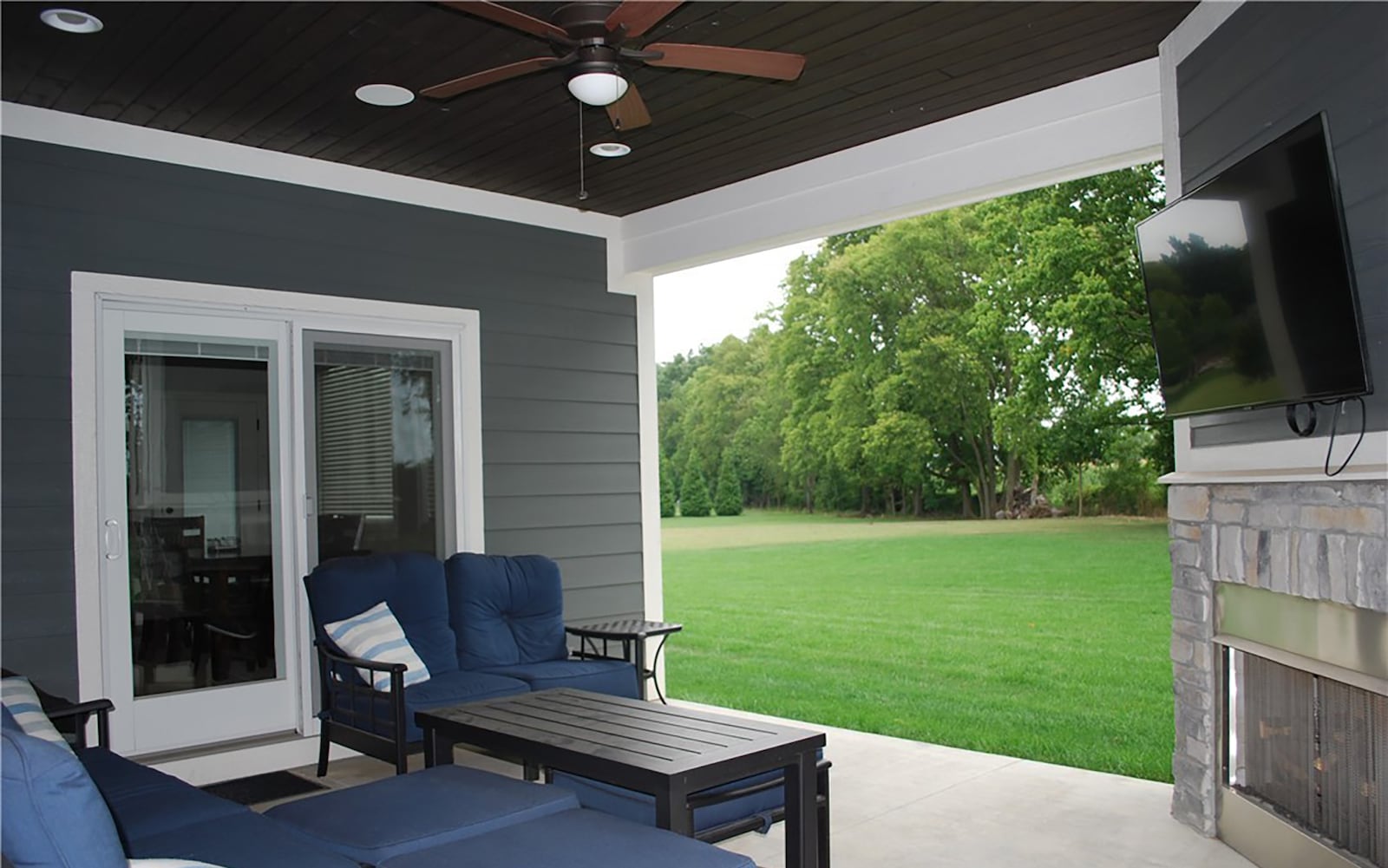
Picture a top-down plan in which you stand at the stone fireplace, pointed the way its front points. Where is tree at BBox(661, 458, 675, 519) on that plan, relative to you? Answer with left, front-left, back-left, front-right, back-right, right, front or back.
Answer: right

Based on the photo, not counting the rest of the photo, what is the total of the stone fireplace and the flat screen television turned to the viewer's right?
0

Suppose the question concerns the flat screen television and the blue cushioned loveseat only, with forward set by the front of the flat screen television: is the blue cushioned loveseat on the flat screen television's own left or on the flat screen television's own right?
on the flat screen television's own right

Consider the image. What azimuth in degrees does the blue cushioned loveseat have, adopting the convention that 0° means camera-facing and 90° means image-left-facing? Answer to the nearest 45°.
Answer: approximately 315°

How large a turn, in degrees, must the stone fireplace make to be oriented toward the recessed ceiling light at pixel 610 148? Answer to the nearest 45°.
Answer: approximately 45° to its right

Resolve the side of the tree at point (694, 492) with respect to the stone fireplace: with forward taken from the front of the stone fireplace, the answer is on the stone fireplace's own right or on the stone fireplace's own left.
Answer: on the stone fireplace's own right

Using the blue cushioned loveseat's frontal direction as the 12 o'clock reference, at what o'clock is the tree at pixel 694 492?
The tree is roughly at 8 o'clock from the blue cushioned loveseat.

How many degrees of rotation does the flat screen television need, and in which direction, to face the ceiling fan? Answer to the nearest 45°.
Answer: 0° — it already faces it

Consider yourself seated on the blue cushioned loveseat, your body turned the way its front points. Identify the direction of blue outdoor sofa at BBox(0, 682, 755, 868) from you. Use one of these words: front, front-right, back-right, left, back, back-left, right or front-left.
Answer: front-right
